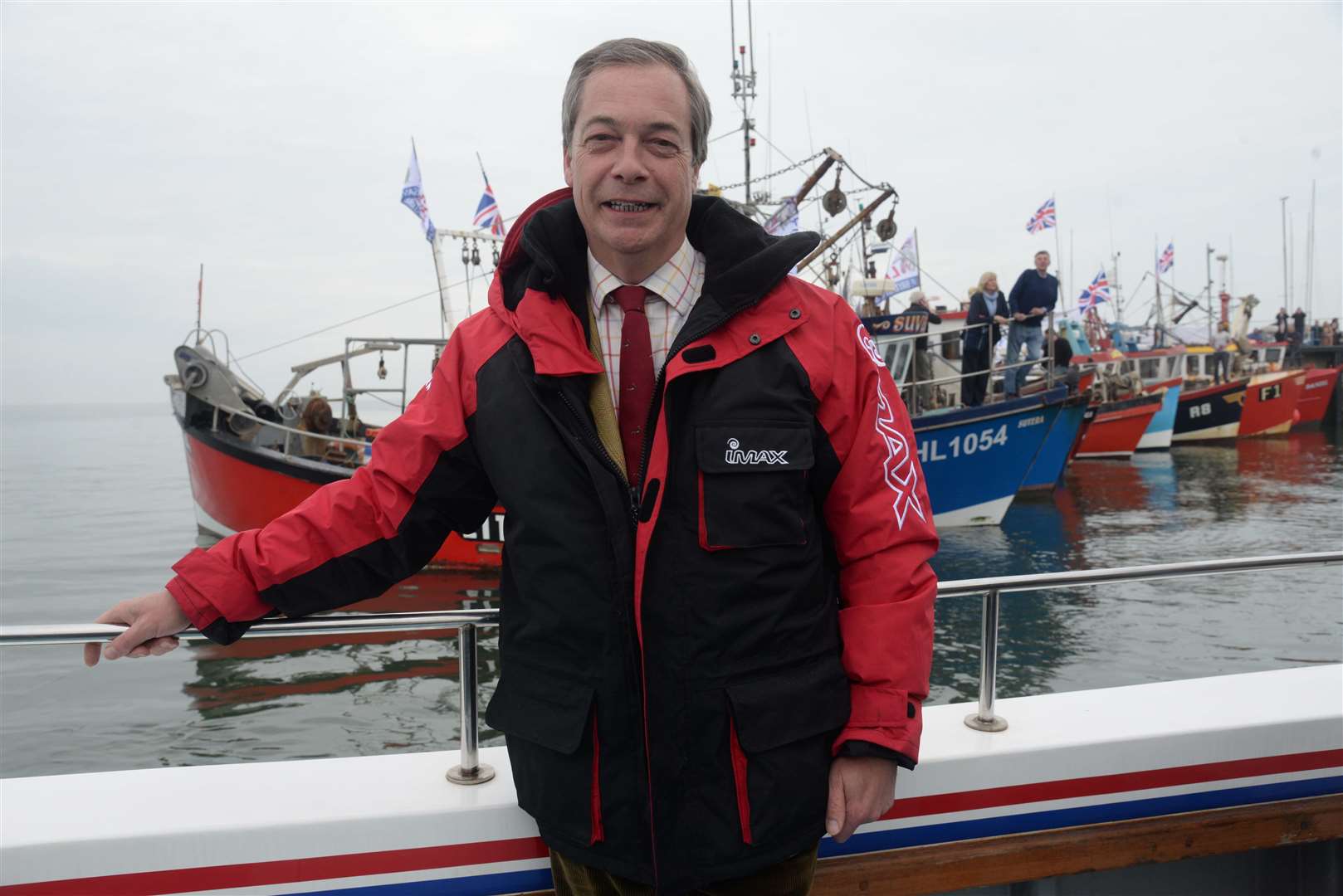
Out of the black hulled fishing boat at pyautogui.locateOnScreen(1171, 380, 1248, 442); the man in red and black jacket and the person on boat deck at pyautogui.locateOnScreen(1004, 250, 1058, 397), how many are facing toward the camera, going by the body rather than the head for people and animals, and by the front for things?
2

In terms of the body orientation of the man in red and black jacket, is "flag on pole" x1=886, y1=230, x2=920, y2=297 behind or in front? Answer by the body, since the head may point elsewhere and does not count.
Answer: behind

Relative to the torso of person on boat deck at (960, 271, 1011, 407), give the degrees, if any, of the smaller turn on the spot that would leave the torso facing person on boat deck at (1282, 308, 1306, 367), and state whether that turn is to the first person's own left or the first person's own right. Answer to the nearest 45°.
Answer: approximately 135° to the first person's own left

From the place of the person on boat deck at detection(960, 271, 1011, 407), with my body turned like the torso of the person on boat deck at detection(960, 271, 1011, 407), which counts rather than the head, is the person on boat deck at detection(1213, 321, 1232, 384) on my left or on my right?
on my left

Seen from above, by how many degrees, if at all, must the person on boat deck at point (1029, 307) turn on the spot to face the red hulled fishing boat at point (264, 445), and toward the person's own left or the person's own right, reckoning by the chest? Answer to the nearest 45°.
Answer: approximately 45° to the person's own right

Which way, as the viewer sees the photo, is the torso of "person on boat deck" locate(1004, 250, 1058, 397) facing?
toward the camera

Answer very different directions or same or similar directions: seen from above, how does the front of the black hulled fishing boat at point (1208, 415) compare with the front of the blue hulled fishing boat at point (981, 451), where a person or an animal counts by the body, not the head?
same or similar directions

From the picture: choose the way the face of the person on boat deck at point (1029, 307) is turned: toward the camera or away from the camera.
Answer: toward the camera

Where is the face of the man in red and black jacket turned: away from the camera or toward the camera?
toward the camera

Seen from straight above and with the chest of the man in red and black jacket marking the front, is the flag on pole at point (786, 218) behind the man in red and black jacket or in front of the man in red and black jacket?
behind

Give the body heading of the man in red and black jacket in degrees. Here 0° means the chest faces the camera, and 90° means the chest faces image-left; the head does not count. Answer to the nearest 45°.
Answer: approximately 0°
